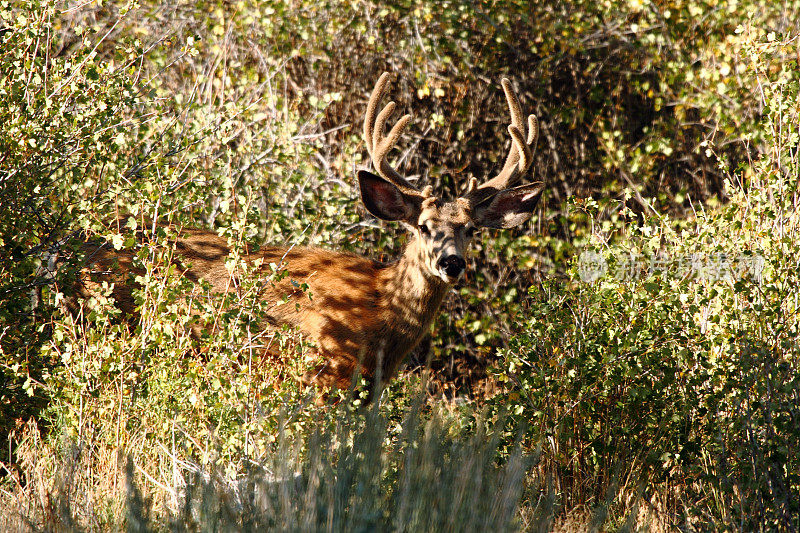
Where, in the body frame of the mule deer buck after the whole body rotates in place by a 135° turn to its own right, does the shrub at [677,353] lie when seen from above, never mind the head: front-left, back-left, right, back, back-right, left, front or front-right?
left

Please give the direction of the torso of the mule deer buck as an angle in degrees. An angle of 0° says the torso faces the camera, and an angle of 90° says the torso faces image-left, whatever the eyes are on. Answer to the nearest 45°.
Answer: approximately 270°
